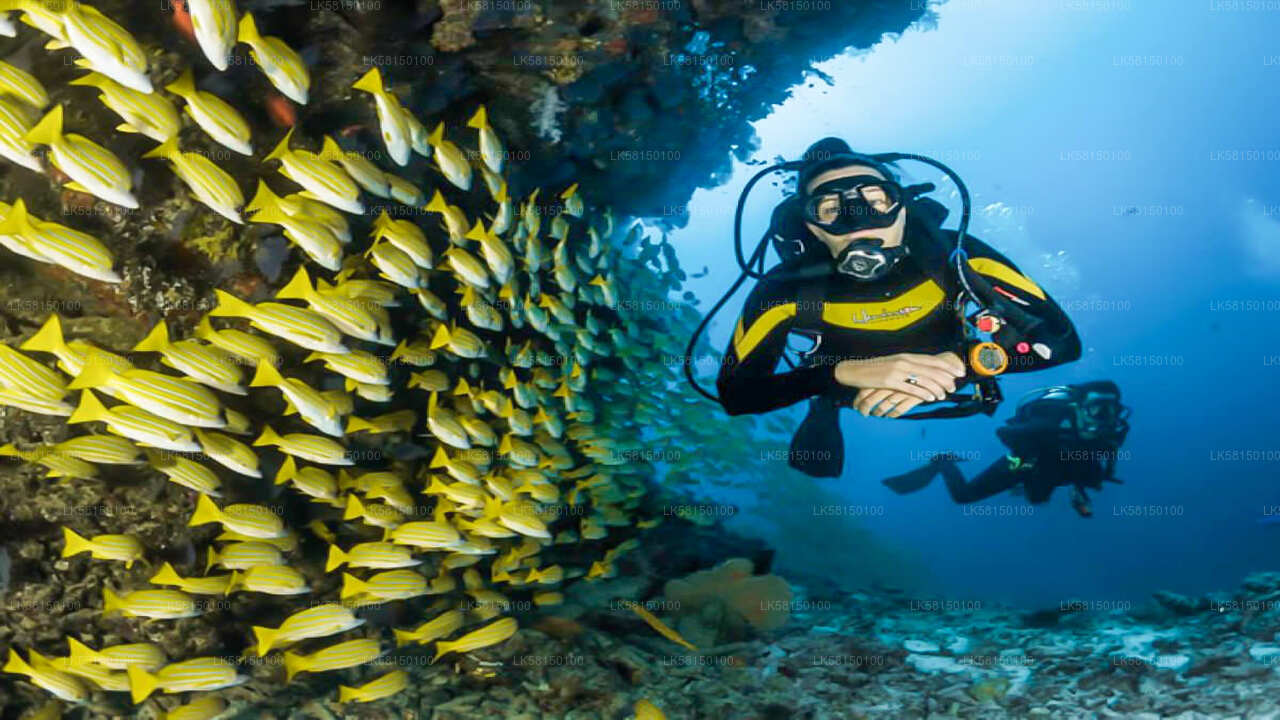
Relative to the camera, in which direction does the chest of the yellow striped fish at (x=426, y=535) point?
to the viewer's right

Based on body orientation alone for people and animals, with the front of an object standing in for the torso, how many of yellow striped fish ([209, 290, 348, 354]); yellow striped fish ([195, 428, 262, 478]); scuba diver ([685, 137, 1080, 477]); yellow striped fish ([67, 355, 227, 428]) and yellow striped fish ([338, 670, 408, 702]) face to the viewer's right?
4

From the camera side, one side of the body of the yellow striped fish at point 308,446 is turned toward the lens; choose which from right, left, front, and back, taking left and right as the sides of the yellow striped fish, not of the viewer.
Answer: right

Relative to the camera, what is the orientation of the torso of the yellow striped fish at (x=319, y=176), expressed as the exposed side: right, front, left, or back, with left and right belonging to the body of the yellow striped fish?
right

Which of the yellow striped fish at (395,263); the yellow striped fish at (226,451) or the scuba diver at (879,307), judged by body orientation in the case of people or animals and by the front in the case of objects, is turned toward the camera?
the scuba diver

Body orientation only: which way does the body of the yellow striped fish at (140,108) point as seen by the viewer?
to the viewer's right

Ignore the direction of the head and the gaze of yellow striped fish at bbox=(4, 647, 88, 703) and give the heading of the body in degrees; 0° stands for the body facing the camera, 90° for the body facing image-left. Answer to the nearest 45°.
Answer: approximately 270°

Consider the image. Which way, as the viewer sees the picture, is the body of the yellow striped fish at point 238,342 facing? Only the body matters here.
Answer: to the viewer's right

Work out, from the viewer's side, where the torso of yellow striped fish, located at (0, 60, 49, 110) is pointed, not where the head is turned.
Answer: to the viewer's right

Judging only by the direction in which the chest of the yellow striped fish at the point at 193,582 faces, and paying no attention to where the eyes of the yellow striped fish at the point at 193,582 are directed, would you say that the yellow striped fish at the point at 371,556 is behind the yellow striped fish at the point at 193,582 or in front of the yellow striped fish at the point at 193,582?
in front

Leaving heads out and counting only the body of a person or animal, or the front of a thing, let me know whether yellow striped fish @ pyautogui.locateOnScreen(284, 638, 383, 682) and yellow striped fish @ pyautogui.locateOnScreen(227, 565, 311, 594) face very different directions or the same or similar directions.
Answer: same or similar directions

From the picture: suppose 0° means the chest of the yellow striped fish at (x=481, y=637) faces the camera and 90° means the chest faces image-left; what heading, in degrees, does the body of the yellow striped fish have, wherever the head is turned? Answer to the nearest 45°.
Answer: approximately 270°

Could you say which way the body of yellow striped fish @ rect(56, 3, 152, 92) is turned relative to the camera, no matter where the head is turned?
to the viewer's right

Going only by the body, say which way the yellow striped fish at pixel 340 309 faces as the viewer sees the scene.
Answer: to the viewer's right

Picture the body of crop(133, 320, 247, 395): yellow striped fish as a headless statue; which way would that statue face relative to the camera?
to the viewer's right

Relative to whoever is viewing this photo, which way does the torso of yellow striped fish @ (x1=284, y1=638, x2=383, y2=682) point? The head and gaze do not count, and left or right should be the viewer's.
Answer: facing to the right of the viewer
